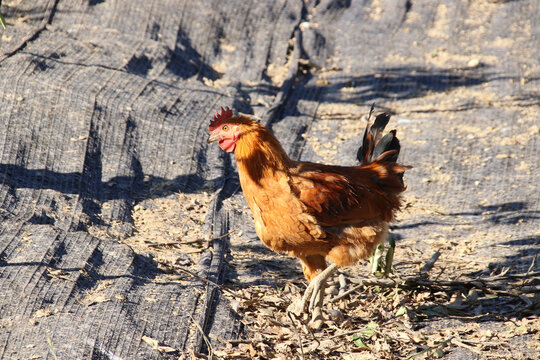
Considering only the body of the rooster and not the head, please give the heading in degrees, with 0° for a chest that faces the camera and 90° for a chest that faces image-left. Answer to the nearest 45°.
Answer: approximately 90°

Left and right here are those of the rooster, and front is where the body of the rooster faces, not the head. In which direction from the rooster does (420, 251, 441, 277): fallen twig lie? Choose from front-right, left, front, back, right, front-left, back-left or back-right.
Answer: back-right

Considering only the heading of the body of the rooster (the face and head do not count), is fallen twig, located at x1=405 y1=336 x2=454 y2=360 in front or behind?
behind

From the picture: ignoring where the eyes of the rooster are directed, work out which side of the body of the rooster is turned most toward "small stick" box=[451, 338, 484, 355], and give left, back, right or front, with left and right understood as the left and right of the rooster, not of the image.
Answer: back
